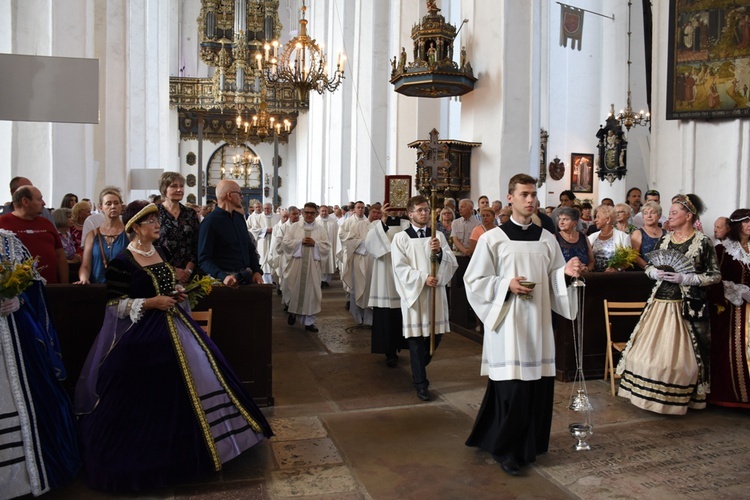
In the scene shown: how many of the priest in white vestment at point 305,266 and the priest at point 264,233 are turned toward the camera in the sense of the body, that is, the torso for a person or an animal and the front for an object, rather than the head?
2

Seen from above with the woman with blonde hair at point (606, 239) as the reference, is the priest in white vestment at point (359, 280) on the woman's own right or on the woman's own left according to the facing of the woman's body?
on the woman's own right

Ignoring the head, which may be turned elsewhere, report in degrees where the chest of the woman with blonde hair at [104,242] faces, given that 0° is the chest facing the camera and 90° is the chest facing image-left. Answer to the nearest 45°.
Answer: approximately 315°

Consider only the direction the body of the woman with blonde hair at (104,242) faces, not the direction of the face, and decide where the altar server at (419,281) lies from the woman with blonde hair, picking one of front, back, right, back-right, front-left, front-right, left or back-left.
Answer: front-left

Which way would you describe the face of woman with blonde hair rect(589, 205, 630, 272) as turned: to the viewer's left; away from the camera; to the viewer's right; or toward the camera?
to the viewer's left

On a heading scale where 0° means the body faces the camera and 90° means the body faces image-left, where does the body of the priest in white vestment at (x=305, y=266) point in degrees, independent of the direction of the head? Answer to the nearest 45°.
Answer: approximately 0°

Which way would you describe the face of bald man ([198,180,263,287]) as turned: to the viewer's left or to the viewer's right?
to the viewer's right
